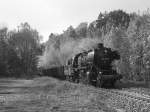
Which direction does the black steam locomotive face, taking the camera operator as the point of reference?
facing the viewer and to the right of the viewer
